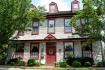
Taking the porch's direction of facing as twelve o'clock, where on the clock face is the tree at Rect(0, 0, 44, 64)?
The tree is roughly at 1 o'clock from the porch.

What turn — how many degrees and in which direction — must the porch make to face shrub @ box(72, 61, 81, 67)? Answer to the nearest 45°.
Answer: approximately 45° to its left

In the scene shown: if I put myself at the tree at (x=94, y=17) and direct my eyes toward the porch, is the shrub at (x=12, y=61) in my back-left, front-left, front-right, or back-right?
front-left

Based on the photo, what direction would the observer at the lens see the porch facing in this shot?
facing the viewer

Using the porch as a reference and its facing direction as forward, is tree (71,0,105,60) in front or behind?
in front

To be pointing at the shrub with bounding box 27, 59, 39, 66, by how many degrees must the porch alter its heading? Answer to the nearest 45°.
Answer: approximately 45° to its right

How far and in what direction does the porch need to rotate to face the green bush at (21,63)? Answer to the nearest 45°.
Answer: approximately 90° to its right
